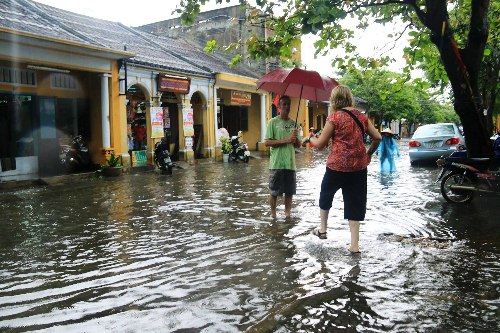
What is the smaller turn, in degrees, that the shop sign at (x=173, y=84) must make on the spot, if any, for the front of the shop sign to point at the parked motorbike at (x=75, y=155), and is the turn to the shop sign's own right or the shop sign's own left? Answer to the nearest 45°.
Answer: approximately 90° to the shop sign's own right

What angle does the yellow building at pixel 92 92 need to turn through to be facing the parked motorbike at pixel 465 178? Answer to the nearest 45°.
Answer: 0° — it already faces it

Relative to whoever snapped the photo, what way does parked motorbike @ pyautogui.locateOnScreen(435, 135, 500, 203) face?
facing to the right of the viewer

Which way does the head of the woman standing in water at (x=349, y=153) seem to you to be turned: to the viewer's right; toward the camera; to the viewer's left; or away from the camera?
away from the camera

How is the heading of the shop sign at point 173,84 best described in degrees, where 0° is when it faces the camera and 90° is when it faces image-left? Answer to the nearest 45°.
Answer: approximately 315°

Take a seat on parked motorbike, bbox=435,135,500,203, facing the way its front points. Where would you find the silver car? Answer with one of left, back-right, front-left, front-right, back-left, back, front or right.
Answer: left

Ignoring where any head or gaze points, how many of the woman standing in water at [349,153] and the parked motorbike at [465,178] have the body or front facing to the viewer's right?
1

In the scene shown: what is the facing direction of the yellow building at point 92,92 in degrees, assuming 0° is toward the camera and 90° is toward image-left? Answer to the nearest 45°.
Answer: approximately 315°

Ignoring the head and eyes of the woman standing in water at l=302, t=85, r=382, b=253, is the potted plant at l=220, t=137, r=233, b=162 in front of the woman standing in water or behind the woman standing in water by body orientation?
in front

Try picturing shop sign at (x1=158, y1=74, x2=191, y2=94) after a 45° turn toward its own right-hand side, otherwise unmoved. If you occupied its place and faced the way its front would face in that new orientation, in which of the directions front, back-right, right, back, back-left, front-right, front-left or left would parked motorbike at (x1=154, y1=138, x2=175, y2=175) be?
front

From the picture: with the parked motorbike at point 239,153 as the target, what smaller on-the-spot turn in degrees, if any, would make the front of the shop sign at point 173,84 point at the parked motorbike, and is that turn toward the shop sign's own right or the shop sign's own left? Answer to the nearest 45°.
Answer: approximately 90° to the shop sign's own left
